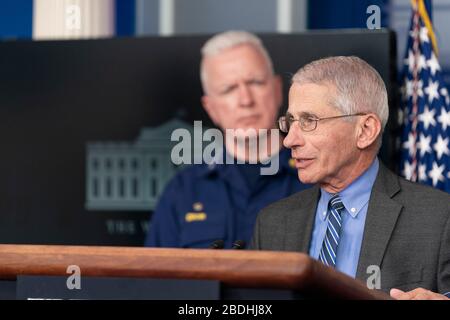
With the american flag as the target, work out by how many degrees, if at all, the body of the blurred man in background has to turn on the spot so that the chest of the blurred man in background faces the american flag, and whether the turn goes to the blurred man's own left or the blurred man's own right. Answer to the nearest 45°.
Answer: approximately 90° to the blurred man's own left

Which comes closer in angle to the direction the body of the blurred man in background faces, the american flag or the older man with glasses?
the older man with glasses

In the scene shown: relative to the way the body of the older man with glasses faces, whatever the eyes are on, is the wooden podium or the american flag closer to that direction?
the wooden podium

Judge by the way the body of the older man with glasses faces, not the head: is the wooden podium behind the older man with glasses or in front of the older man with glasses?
in front

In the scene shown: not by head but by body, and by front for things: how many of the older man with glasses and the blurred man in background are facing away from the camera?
0

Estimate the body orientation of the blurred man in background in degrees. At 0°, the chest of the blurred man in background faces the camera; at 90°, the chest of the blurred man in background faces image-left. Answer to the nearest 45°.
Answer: approximately 0°

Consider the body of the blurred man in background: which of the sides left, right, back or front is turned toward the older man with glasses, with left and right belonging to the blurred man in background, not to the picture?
front

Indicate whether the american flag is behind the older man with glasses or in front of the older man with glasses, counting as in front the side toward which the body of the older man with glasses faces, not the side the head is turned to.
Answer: behind
